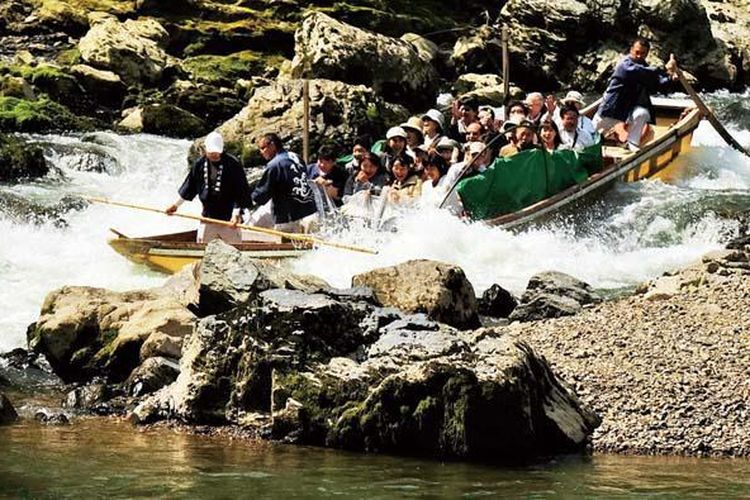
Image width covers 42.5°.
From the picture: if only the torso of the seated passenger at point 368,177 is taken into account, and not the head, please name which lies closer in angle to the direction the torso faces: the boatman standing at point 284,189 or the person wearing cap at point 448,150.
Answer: the boatman standing

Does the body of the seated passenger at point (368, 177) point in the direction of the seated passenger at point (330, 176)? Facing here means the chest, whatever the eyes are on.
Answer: no

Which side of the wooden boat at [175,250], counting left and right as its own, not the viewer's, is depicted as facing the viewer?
left

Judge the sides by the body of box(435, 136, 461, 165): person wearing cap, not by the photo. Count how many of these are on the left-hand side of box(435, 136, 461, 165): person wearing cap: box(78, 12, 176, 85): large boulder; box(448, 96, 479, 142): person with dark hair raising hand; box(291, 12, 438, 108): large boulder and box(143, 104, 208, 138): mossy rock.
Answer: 0

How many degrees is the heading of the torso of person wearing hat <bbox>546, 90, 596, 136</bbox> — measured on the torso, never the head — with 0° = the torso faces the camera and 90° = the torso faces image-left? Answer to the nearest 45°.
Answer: approximately 45°

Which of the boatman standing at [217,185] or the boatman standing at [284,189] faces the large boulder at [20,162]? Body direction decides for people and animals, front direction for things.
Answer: the boatman standing at [284,189]

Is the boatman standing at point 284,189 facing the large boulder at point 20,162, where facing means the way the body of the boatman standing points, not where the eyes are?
yes

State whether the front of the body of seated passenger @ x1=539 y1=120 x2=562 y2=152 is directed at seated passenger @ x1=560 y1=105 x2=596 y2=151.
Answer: no

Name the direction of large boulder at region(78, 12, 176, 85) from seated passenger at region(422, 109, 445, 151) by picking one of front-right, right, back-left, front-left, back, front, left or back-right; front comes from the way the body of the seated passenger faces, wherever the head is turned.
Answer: right

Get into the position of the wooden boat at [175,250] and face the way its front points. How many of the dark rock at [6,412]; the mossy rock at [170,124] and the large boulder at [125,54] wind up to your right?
2

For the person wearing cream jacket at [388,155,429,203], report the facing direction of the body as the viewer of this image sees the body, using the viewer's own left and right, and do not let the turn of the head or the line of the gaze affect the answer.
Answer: facing the viewer and to the left of the viewer

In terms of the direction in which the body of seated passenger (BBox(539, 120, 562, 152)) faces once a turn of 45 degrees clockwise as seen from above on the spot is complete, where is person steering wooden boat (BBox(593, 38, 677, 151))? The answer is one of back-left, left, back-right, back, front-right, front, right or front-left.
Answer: back-right

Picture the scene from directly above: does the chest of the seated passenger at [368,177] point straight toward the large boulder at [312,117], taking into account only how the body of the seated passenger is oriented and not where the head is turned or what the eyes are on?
no

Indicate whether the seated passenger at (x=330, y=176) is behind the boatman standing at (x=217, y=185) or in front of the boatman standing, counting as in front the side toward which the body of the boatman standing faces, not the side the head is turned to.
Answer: behind
